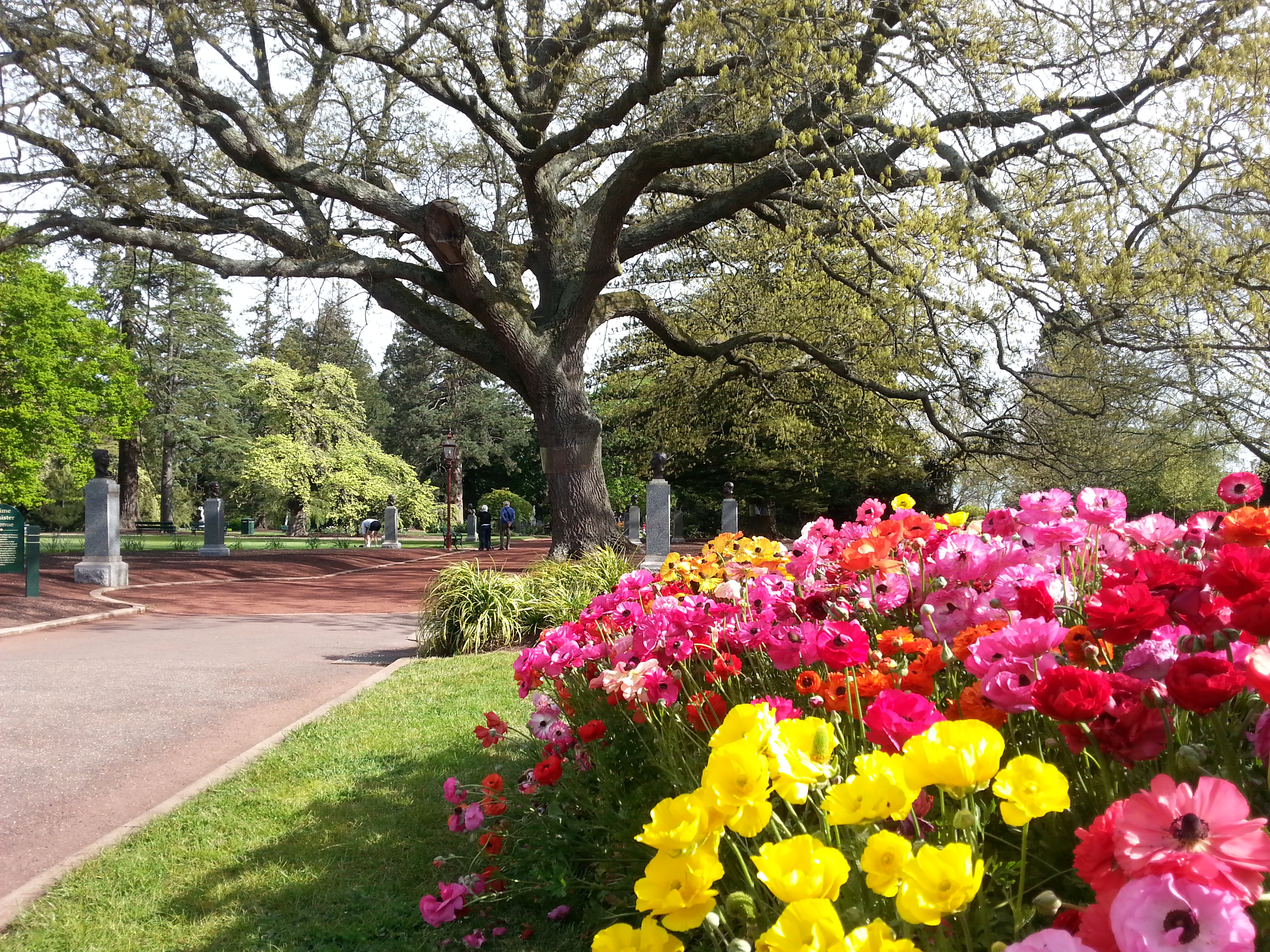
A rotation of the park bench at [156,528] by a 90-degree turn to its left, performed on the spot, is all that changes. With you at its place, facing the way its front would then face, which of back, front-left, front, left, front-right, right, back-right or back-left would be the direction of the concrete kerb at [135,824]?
right

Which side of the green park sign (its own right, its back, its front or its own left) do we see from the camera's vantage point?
front

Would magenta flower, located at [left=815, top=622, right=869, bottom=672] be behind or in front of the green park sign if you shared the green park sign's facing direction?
in front

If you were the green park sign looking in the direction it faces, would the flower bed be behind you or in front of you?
in front

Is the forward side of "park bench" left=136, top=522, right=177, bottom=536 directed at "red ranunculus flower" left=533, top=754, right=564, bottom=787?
yes

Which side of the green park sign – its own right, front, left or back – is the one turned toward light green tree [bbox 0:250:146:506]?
back

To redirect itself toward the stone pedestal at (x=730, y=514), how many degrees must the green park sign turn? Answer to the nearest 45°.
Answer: approximately 90° to its left

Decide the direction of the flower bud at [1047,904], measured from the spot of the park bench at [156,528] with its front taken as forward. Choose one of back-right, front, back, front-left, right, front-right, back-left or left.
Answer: front

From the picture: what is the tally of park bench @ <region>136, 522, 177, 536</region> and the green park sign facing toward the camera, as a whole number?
2

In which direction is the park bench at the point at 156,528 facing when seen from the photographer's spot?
facing the viewer

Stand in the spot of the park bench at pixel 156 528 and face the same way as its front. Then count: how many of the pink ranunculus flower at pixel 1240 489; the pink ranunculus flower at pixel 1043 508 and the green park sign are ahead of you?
3

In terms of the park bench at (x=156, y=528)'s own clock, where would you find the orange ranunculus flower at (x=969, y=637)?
The orange ranunculus flower is roughly at 12 o'clock from the park bench.
